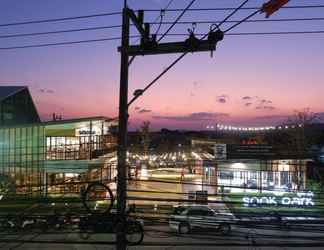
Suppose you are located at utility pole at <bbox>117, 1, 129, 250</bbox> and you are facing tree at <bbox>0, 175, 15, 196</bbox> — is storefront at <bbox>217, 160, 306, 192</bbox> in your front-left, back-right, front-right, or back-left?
front-right

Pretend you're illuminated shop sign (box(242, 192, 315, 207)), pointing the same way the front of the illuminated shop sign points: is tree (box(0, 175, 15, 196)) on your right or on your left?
on your right

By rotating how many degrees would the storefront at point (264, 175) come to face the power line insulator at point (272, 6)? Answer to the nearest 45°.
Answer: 0° — it already faces it

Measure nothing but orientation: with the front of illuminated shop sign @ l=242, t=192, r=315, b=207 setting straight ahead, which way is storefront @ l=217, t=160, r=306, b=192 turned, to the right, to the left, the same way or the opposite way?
the same way

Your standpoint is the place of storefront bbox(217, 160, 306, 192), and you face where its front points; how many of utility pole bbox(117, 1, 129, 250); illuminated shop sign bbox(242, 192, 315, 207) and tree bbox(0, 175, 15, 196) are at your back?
0

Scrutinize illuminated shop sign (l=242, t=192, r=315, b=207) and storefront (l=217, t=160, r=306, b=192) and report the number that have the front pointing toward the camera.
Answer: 2

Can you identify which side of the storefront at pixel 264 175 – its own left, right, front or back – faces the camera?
front

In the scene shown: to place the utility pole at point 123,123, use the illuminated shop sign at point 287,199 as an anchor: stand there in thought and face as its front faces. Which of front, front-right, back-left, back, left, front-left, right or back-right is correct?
front

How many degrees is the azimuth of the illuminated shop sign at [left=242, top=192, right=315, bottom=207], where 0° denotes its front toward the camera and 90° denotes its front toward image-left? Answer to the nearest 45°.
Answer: approximately 0°

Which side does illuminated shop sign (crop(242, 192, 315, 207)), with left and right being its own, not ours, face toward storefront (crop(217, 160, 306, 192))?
back

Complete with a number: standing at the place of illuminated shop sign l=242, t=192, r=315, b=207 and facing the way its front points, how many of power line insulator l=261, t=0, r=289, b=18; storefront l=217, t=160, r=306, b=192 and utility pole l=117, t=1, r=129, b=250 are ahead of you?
2

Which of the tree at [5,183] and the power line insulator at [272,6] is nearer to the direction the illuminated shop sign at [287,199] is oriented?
the power line insulator

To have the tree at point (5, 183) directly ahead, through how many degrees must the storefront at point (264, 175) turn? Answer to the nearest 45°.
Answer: approximately 45° to its right

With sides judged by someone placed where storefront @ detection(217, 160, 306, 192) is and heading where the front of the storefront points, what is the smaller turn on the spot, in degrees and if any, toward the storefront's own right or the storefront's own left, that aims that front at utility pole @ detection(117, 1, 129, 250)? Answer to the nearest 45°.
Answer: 0° — it already faces it

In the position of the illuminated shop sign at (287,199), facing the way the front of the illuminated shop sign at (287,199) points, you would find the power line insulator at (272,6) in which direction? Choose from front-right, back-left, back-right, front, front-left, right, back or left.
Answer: front

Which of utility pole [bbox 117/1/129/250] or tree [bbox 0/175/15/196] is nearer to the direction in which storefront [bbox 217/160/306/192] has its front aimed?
the utility pole
